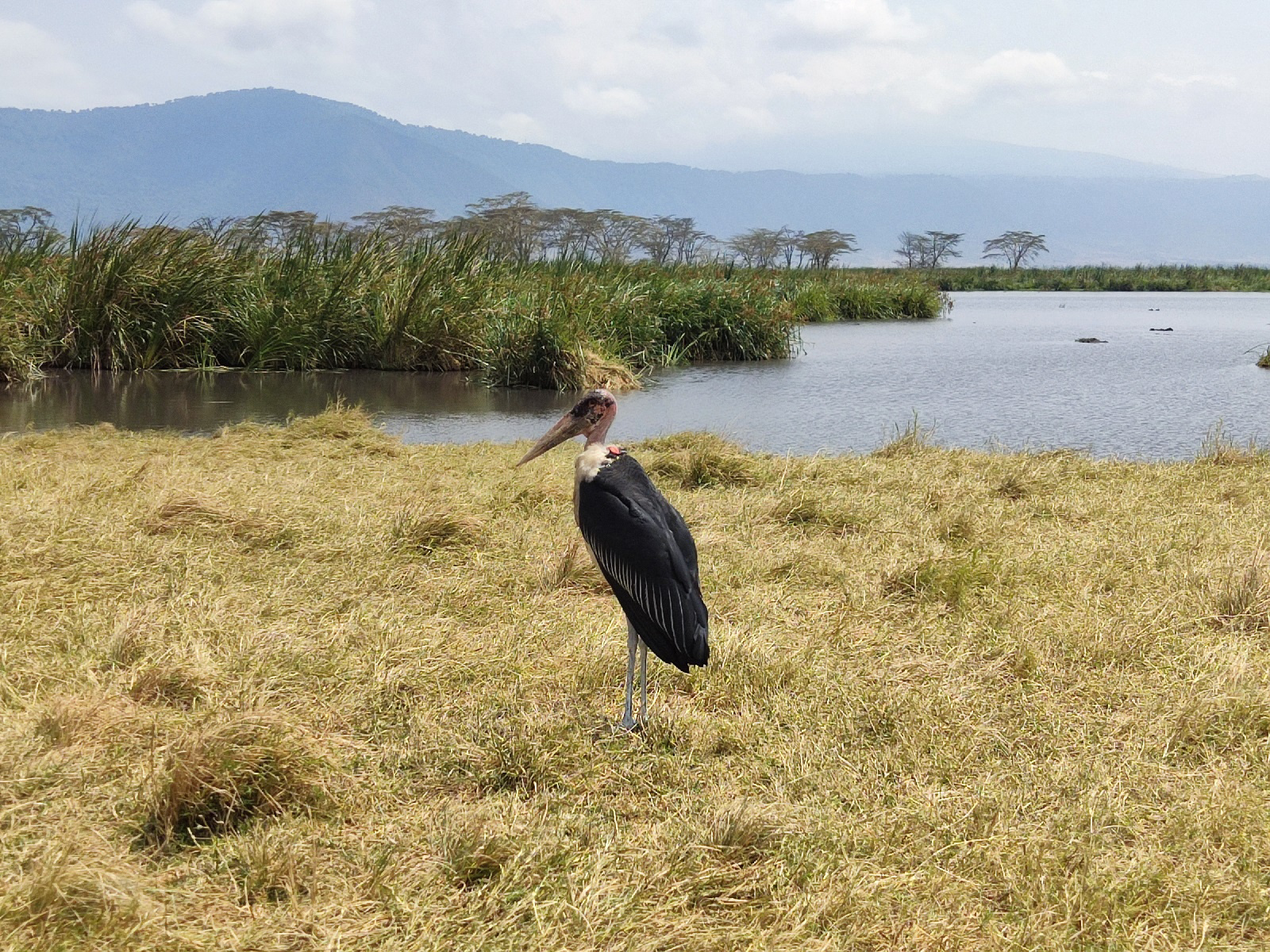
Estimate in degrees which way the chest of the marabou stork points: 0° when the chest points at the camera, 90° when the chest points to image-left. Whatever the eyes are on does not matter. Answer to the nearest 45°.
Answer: approximately 90°
